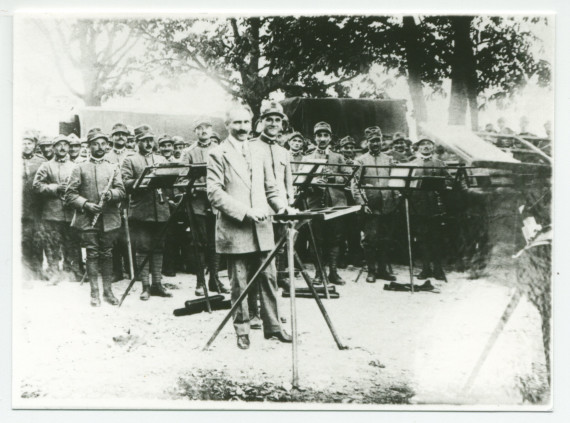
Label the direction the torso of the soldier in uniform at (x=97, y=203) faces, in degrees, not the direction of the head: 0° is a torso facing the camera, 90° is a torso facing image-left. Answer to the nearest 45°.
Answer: approximately 0°

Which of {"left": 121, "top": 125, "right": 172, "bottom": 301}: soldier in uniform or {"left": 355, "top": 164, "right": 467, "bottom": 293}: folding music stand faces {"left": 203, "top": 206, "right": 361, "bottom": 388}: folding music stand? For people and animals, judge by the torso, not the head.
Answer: the soldier in uniform

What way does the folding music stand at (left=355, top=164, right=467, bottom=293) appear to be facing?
away from the camera

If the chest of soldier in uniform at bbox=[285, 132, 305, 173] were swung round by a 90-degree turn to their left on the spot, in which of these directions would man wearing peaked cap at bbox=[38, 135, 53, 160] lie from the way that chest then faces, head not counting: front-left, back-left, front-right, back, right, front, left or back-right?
back

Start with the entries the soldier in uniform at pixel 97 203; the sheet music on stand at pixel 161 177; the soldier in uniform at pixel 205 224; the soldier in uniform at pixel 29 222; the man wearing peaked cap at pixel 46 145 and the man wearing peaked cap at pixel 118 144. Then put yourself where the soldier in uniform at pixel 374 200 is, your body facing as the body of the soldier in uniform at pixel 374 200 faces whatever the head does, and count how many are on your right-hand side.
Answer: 6

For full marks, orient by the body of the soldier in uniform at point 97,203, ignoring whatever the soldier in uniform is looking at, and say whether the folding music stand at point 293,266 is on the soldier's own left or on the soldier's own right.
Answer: on the soldier's own left

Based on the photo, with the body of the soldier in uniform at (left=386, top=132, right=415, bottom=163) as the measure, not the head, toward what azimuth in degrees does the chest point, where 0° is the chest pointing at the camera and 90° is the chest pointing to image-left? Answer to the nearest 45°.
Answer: approximately 0°
